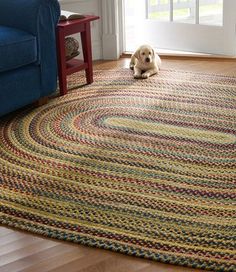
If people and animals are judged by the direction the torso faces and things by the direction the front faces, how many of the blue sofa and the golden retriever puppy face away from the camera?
0

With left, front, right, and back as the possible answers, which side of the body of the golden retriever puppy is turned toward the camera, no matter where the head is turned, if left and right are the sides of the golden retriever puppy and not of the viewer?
front

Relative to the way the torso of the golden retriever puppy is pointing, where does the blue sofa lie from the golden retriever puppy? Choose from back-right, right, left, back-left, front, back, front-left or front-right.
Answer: front-right

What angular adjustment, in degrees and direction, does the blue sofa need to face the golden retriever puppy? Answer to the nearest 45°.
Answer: approximately 90° to its left

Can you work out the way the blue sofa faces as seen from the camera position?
facing the viewer and to the right of the viewer

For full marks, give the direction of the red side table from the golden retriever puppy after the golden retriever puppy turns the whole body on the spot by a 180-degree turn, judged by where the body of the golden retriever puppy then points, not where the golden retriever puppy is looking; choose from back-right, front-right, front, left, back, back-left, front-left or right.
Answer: back-left
